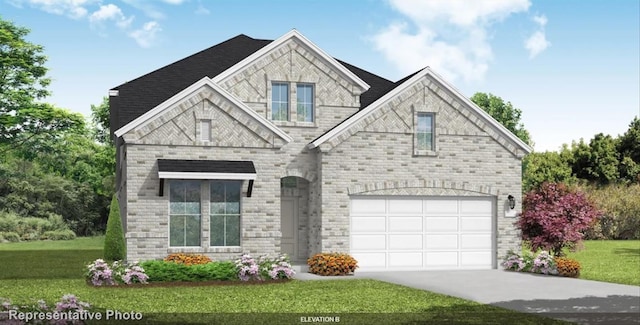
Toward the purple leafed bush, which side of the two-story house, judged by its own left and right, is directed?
left

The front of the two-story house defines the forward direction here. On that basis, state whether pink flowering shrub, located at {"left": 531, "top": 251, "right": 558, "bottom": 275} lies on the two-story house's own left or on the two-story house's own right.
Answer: on the two-story house's own left

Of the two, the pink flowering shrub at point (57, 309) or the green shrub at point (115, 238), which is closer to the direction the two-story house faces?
the pink flowering shrub

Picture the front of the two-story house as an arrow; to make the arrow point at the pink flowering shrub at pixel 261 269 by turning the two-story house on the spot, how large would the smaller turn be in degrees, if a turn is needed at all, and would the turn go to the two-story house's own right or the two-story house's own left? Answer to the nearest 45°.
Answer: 0° — it already faces it

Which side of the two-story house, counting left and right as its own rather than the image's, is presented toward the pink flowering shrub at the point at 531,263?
left

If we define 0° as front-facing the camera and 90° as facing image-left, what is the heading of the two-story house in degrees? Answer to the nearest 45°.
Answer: approximately 0°

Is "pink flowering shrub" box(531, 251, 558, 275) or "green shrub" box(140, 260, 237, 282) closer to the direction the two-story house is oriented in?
the green shrub

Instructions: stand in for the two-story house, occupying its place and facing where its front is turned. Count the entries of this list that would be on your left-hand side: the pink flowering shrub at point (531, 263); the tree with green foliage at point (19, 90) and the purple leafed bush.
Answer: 2
